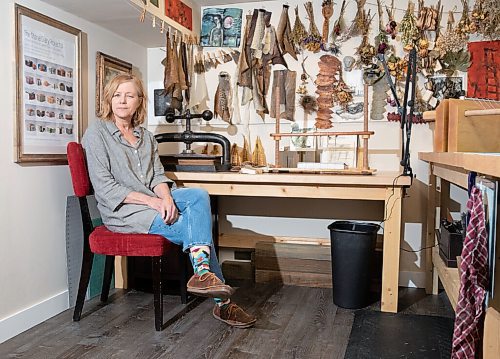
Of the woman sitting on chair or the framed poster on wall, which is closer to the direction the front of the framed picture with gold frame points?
the woman sitting on chair

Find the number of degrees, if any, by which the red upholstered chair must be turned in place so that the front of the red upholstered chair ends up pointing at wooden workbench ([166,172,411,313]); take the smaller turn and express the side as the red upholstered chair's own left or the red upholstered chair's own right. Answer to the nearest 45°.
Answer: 0° — it already faces it

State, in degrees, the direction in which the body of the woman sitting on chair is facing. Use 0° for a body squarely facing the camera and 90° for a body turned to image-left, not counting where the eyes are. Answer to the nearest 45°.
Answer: approximately 315°

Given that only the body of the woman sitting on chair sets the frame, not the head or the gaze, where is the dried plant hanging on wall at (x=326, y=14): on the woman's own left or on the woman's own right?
on the woman's own left

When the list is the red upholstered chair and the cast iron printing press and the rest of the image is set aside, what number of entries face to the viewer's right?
1

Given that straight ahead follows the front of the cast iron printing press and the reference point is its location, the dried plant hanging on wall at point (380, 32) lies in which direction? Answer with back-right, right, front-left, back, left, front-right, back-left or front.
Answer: left

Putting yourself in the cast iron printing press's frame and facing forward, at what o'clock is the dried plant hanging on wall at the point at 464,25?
The dried plant hanging on wall is roughly at 9 o'clock from the cast iron printing press.

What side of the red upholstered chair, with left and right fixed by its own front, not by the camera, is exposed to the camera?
right

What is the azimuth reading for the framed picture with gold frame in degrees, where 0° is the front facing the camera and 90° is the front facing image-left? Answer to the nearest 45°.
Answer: approximately 315°
